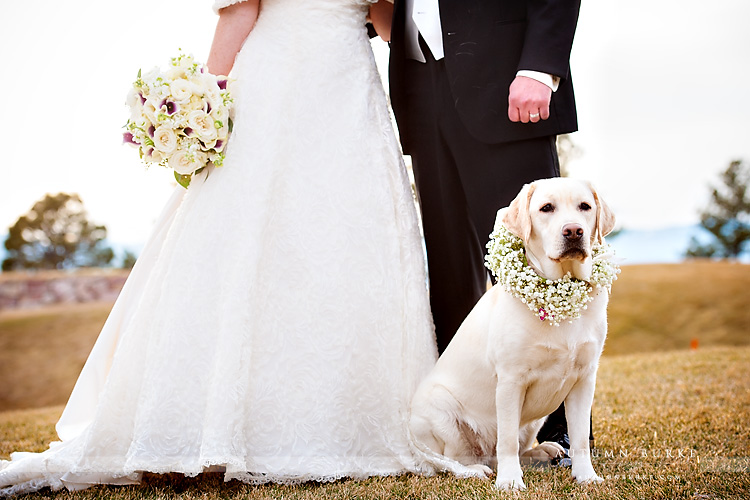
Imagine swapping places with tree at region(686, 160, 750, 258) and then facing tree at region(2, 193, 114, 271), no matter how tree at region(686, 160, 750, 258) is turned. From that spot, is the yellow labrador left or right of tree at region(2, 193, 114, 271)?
left

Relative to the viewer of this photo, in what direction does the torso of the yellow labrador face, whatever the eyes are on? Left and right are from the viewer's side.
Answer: facing the viewer and to the right of the viewer

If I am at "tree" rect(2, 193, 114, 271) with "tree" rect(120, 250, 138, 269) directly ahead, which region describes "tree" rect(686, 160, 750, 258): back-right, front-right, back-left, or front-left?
front-right

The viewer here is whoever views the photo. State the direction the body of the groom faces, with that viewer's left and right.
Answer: facing the viewer and to the left of the viewer

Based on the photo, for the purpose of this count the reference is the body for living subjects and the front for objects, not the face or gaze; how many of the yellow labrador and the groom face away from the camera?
0

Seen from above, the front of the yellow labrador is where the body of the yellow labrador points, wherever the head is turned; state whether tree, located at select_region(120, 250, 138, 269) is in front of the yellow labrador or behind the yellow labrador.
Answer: behind

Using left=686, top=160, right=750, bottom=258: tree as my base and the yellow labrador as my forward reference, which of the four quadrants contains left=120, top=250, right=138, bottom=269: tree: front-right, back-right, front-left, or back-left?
front-right

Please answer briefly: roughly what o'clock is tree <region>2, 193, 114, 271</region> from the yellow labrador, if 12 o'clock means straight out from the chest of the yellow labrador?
The tree is roughly at 6 o'clock from the yellow labrador.

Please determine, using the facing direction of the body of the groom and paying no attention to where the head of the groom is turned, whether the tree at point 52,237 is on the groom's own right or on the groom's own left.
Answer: on the groom's own right

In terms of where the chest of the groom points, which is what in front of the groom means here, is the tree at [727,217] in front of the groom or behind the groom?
behind

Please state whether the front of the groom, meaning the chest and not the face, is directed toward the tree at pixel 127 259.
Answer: no
